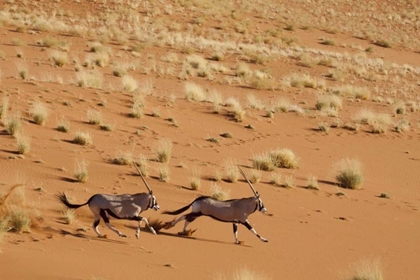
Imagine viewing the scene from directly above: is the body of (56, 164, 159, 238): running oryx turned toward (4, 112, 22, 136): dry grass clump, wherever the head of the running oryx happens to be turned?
no

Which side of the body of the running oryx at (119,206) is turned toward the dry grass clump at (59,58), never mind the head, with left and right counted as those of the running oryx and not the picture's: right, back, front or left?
left

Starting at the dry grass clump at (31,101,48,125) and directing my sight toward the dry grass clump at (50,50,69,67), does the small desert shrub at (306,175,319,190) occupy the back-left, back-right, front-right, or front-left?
back-right

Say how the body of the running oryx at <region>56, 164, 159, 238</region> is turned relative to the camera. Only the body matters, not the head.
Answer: to the viewer's right

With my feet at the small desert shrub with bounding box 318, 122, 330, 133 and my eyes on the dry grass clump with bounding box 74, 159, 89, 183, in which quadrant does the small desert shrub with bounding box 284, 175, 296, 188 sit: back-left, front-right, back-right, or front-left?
front-left

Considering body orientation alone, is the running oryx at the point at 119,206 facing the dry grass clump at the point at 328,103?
no

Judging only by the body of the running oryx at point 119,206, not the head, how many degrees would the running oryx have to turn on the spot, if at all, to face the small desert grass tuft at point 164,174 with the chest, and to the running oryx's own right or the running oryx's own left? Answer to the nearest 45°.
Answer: approximately 90° to the running oryx's own left

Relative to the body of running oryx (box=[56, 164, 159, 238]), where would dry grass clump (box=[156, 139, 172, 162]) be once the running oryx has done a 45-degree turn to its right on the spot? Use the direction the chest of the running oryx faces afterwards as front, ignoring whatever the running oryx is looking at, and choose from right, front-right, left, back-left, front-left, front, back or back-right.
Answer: back-left

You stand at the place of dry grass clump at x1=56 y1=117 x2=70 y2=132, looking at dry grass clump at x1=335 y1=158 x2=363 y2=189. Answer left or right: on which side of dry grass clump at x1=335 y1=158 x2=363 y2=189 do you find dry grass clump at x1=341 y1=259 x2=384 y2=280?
right

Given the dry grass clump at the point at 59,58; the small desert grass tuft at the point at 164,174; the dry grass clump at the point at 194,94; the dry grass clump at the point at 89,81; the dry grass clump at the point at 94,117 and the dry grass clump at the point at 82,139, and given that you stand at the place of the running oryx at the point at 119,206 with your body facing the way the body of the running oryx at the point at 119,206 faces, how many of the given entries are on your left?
6

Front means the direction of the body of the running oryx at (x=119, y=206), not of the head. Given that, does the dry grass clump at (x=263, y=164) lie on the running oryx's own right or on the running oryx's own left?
on the running oryx's own left

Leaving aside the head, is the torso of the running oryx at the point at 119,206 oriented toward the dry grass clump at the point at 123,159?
no

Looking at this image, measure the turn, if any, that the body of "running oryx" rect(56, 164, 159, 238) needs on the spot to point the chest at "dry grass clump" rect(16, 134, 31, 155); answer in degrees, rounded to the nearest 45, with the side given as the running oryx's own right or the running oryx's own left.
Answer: approximately 135° to the running oryx's own left

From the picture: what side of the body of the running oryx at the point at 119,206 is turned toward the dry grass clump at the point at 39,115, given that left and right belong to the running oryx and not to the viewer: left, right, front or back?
left

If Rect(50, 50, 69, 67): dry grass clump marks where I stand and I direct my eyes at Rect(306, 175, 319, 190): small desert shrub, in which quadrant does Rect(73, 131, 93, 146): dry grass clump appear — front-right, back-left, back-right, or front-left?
front-right

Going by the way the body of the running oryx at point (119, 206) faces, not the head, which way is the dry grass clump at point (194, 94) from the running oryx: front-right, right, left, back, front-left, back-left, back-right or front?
left

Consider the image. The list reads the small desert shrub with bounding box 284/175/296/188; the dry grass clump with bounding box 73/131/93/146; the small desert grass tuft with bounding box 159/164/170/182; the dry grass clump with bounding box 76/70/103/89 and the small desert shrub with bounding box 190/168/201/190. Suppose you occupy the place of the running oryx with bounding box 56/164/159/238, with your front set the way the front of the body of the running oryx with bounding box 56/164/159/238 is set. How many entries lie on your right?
0
